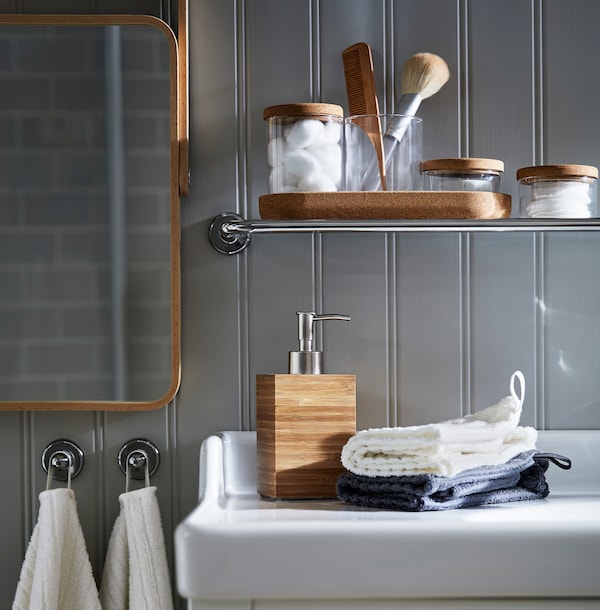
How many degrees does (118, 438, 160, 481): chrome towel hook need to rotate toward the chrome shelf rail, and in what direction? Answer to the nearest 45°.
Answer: approximately 45° to its left

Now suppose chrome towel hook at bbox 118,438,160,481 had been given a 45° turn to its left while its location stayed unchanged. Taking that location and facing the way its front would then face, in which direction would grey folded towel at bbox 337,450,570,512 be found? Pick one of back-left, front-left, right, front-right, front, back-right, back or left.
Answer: front

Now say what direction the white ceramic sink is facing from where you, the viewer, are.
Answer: facing the viewer

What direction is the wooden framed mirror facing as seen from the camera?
toward the camera

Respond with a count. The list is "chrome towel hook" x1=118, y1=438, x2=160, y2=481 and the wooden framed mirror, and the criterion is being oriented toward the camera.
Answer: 2

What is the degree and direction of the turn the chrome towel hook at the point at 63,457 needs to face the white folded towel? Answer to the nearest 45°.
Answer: approximately 45° to its left

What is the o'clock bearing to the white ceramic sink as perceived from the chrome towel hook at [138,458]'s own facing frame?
The white ceramic sink is roughly at 11 o'clock from the chrome towel hook.

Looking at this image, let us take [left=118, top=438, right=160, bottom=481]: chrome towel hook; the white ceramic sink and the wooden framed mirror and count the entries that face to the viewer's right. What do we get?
0
